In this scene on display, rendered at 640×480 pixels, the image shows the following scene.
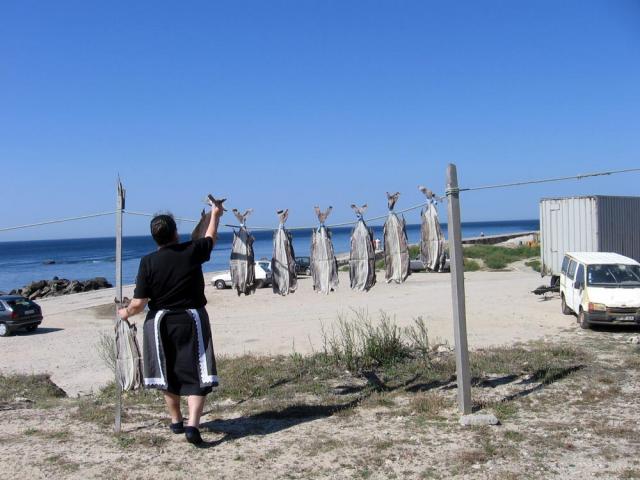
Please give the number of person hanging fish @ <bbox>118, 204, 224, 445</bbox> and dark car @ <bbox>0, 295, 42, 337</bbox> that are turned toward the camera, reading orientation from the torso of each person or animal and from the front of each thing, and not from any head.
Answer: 0

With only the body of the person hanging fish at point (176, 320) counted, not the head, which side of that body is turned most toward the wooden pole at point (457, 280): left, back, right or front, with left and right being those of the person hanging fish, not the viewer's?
right

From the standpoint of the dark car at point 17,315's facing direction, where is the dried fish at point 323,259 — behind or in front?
behind

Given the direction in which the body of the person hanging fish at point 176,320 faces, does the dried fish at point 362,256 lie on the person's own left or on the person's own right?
on the person's own right

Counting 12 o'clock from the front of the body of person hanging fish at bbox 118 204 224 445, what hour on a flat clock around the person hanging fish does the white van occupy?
The white van is roughly at 2 o'clock from the person hanging fish.

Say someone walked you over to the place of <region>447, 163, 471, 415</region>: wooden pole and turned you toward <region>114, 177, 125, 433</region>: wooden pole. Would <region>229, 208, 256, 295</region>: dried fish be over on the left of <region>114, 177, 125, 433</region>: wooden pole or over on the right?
right

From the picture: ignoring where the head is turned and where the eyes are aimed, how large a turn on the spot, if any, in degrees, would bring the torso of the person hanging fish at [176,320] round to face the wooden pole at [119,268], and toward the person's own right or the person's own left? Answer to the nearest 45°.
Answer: approximately 45° to the person's own left

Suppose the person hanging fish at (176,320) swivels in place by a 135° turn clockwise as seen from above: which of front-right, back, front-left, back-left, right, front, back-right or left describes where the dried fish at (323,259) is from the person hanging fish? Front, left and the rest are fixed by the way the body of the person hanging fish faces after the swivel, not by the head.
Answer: left

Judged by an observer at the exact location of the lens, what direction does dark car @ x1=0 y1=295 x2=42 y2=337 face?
facing away from the viewer and to the left of the viewer

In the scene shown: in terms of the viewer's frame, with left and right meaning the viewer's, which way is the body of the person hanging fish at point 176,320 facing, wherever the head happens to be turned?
facing away from the viewer

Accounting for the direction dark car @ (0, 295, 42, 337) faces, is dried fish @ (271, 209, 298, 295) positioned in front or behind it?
behind
